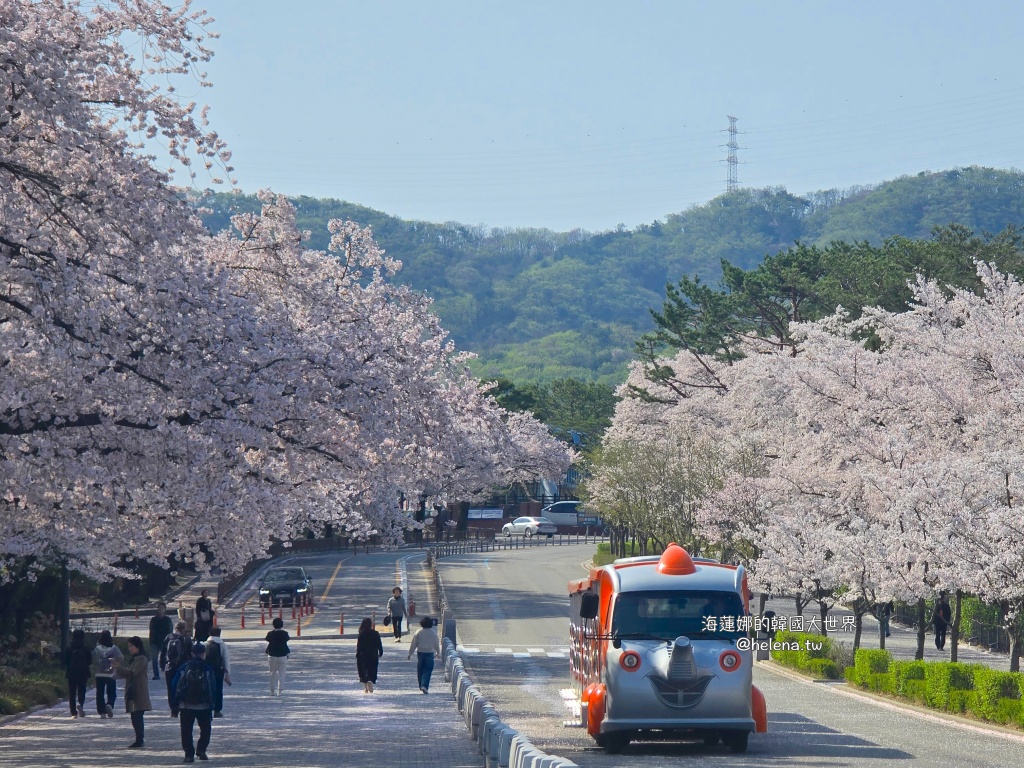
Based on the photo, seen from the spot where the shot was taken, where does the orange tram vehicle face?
facing the viewer

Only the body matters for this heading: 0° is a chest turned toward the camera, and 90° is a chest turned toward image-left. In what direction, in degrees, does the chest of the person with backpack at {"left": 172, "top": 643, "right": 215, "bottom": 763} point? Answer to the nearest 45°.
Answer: approximately 180°

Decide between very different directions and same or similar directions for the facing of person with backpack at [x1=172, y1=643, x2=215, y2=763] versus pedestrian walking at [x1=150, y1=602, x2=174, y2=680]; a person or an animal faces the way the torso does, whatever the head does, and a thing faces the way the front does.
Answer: very different directions

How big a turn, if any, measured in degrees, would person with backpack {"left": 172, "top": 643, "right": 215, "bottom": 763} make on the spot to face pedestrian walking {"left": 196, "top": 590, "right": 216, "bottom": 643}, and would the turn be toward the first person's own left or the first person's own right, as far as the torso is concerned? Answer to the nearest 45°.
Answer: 0° — they already face them

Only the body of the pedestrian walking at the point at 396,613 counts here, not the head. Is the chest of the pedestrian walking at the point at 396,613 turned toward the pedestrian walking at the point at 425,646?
yes

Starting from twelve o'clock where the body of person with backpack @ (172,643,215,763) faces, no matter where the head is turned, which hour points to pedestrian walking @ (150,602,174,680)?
The pedestrian walking is roughly at 12 o'clock from the person with backpack.

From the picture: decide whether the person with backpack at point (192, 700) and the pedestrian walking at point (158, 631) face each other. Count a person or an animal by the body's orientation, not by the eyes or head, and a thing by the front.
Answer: yes

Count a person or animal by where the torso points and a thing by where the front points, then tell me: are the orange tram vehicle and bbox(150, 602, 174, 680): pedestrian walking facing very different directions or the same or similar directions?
same or similar directions

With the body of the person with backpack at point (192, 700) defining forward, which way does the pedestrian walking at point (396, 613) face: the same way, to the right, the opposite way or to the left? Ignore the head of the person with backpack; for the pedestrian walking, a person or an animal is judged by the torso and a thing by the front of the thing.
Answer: the opposite way

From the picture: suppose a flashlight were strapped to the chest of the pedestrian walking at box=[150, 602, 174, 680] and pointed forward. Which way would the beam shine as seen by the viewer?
toward the camera

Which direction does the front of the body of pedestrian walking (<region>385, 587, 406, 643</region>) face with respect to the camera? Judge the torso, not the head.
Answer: toward the camera

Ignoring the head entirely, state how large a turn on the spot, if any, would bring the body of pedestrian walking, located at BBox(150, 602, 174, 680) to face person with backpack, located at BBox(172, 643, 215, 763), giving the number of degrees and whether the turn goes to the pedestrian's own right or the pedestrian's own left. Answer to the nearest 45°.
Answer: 0° — they already face them

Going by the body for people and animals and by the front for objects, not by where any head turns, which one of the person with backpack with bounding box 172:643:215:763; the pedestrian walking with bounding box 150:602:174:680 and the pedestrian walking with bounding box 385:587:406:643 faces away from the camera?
the person with backpack

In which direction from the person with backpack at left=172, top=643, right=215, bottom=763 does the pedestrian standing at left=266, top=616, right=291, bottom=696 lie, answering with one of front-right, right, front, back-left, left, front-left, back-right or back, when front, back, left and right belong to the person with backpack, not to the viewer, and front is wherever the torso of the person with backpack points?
front

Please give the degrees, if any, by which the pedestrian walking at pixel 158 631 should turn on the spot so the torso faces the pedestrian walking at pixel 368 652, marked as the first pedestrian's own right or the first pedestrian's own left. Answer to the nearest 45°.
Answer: approximately 45° to the first pedestrian's own left

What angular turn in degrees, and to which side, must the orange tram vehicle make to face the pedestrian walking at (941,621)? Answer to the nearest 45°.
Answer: approximately 180°

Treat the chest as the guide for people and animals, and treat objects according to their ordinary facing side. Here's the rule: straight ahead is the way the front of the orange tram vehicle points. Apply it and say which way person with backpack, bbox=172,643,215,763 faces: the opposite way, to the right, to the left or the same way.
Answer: the opposite way
